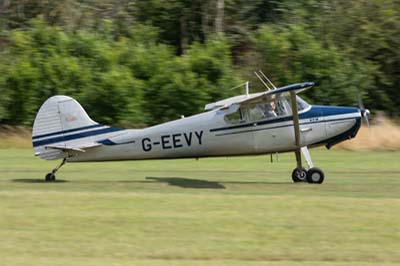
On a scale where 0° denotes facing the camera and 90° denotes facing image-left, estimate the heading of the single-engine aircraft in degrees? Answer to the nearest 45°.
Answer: approximately 270°
